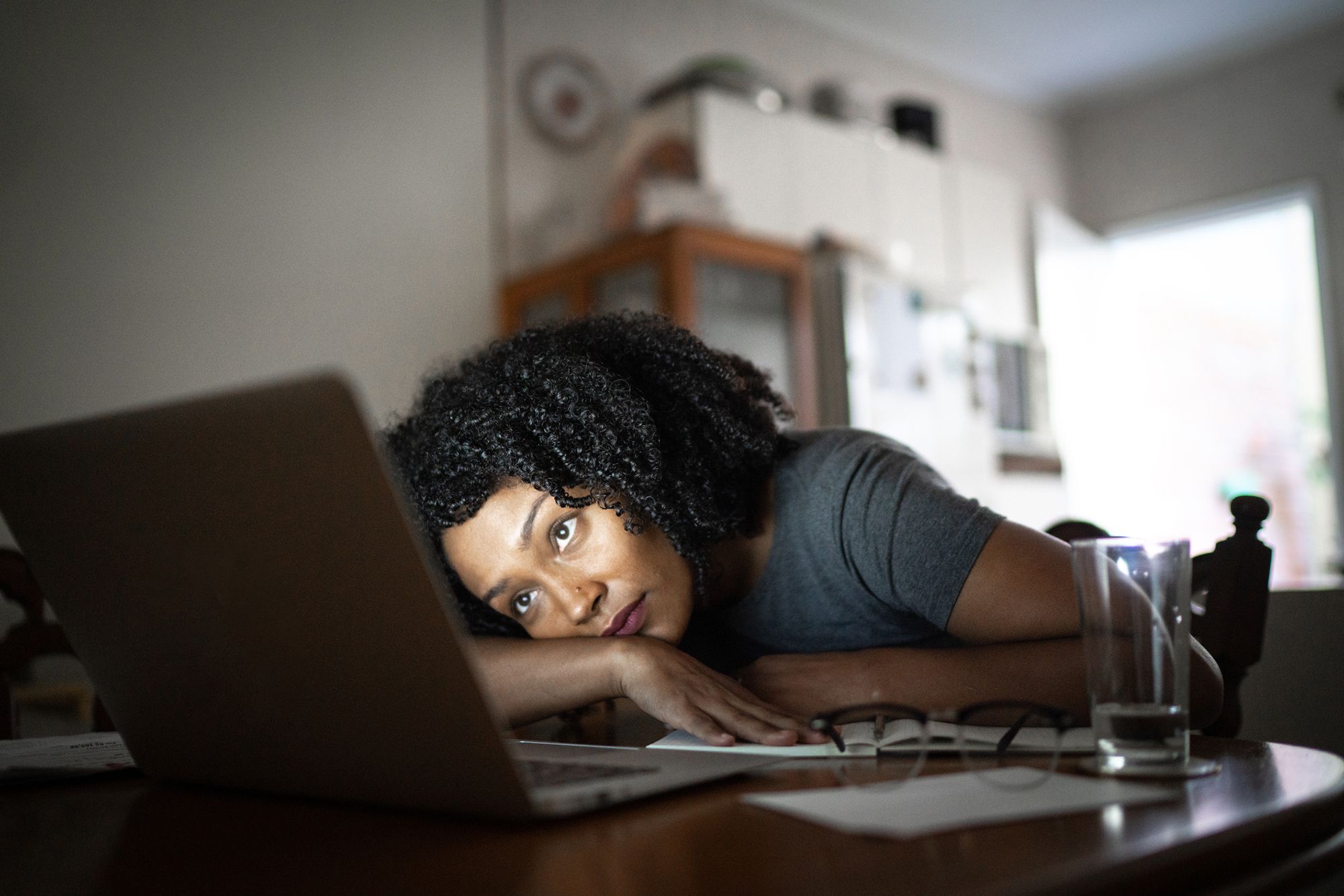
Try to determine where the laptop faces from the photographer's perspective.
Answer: facing away from the viewer and to the right of the viewer

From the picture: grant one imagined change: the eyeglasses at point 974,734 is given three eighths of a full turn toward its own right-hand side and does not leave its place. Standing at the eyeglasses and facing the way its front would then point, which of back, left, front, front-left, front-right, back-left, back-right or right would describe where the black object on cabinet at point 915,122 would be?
front-right

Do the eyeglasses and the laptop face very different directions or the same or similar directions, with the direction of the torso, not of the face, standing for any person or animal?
very different directions

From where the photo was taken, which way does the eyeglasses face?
toward the camera
